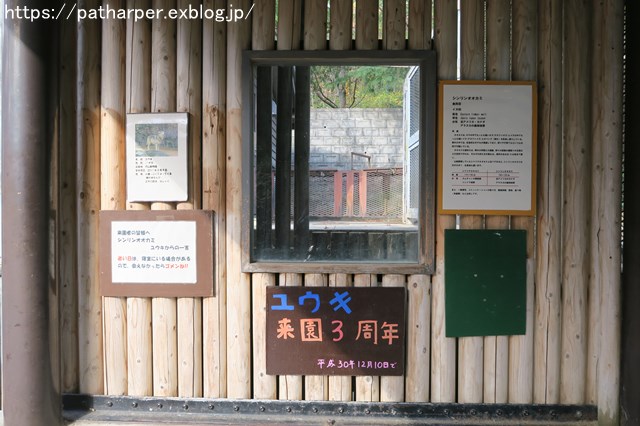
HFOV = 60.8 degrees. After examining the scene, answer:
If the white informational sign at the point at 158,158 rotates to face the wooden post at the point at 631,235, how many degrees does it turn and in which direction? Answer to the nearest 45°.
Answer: approximately 90° to its left

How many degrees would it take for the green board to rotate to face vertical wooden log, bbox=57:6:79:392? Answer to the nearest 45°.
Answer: approximately 90° to its right

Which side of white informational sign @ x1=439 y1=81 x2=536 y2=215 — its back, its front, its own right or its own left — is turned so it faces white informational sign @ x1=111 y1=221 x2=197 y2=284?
right

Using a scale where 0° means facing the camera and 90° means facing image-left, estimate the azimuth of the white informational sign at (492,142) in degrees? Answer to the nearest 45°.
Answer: approximately 0°
